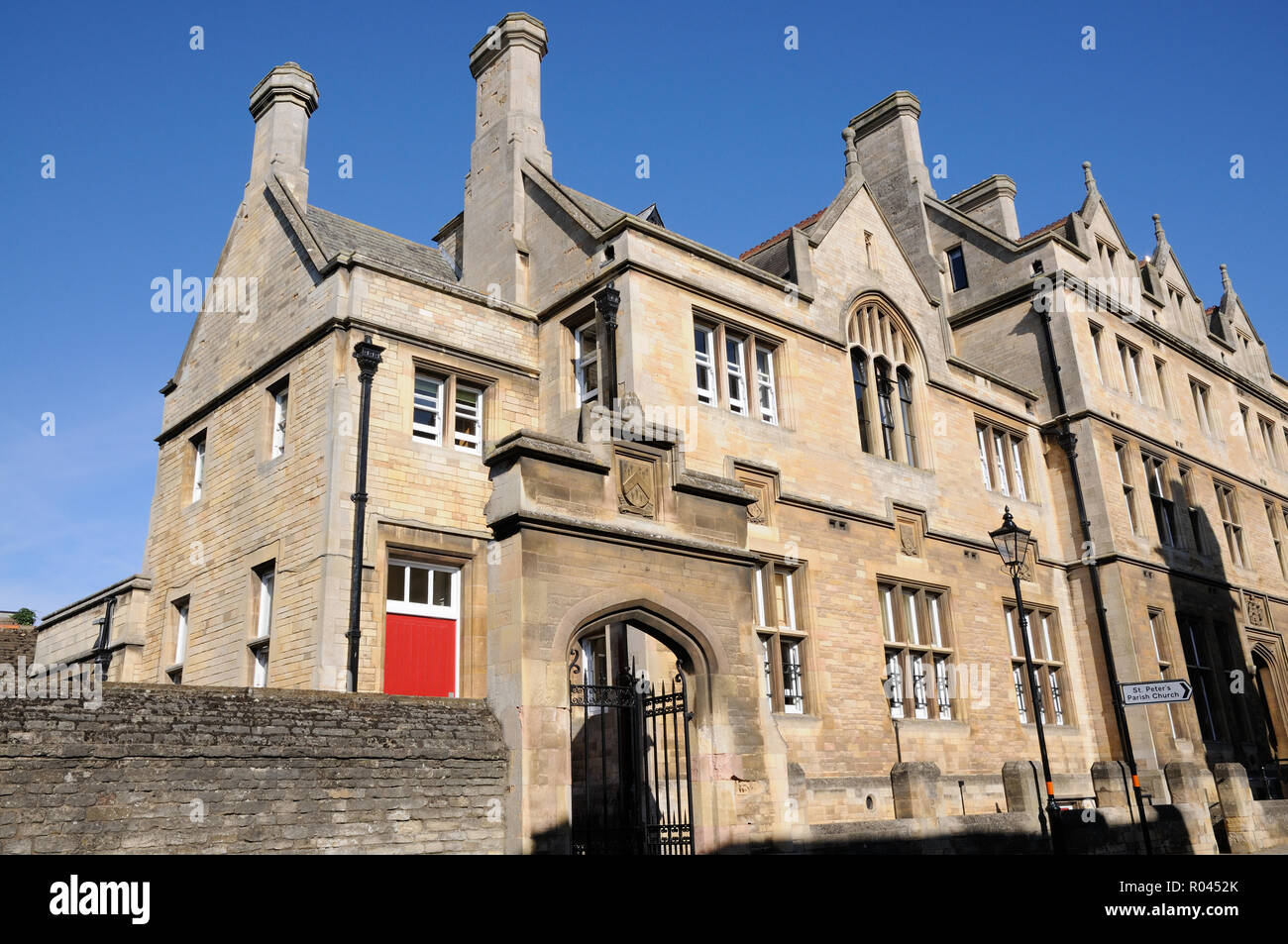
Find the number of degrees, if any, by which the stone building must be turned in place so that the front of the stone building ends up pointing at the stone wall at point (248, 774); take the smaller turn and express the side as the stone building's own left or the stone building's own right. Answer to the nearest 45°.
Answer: approximately 45° to the stone building's own right
